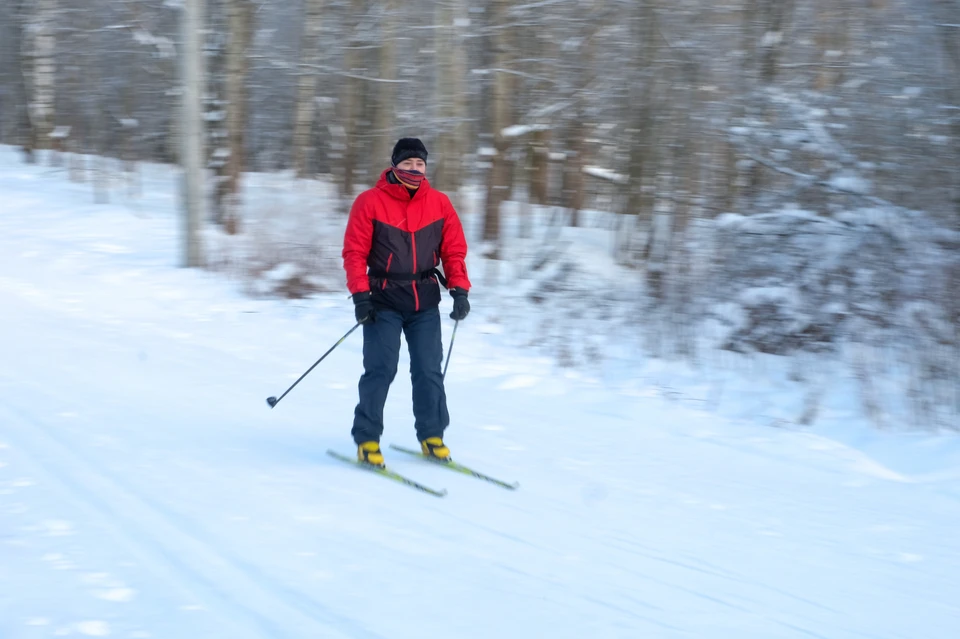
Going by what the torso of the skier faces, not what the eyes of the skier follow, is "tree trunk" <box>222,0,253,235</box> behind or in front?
behind

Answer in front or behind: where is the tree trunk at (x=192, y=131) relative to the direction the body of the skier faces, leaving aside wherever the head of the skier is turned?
behind

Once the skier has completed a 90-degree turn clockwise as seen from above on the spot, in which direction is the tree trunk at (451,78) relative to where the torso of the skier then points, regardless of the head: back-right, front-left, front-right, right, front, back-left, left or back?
back-right

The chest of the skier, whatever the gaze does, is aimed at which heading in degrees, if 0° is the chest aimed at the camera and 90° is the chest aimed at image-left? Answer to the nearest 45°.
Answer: approximately 315°
